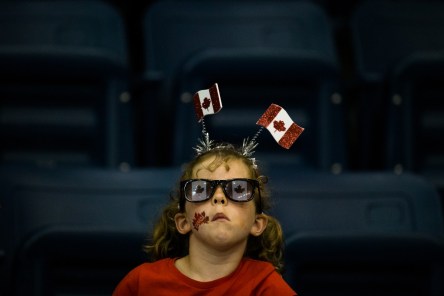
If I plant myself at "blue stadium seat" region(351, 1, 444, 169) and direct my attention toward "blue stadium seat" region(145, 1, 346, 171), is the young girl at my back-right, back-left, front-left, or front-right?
front-left

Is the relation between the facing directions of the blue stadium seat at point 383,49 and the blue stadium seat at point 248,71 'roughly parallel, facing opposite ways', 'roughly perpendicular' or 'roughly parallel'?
roughly parallel

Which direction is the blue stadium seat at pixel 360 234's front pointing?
toward the camera

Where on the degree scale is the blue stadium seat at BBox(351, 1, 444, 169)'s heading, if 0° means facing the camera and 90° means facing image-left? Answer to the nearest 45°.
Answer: approximately 0°

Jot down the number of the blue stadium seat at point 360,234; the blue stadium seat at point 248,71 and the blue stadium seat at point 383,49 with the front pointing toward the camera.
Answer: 3

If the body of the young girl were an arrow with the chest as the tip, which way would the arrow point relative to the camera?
toward the camera
